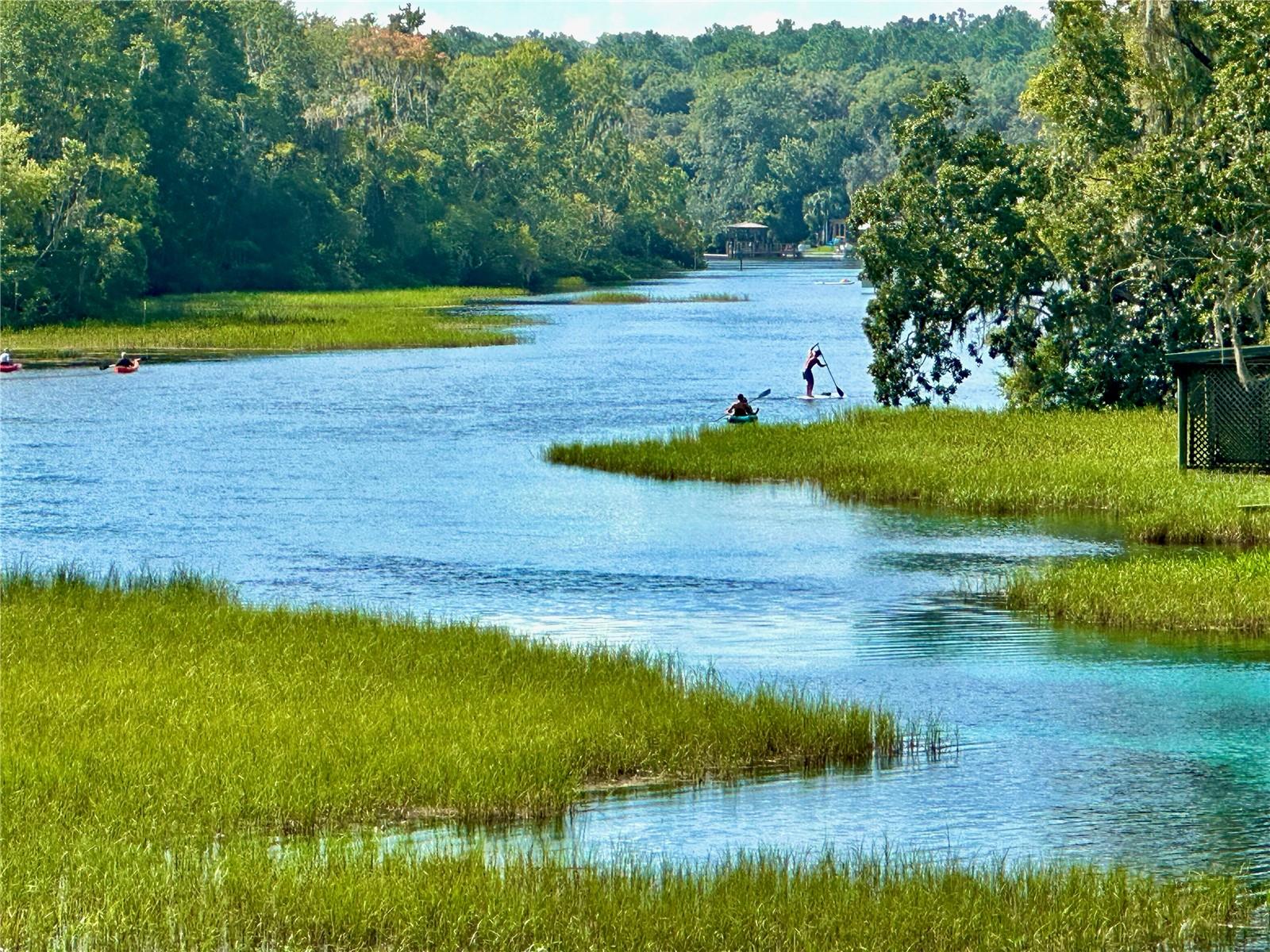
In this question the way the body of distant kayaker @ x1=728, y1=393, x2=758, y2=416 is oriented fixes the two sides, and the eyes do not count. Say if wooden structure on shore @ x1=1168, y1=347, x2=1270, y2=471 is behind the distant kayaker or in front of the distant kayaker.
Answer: behind

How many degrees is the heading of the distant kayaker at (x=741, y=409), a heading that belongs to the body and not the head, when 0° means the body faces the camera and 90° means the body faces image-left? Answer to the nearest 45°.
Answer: approximately 180°
